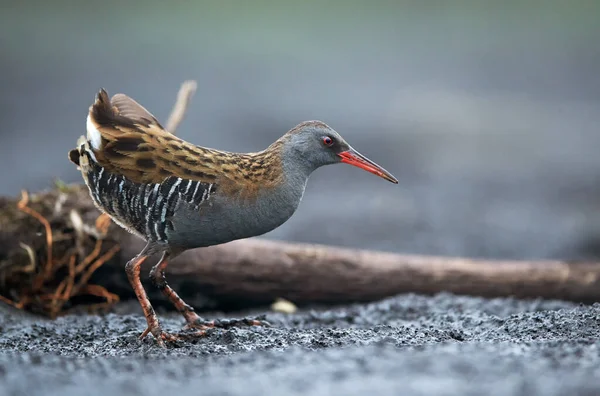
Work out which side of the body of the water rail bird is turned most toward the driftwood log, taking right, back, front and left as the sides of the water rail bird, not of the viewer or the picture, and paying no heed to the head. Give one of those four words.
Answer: left

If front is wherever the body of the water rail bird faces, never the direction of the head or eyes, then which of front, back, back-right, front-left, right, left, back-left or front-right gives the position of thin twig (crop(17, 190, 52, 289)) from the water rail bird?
back-left

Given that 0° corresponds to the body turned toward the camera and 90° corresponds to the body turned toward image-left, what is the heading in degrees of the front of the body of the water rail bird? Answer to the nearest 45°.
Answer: approximately 270°

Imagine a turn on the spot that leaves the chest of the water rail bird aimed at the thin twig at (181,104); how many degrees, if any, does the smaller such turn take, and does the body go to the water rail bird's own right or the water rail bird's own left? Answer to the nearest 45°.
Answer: approximately 90° to the water rail bird's own left
